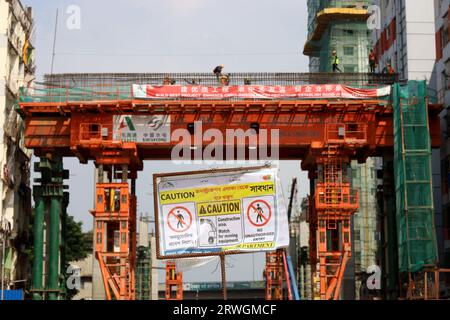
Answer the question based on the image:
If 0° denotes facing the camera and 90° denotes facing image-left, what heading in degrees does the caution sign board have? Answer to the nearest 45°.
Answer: approximately 0°
